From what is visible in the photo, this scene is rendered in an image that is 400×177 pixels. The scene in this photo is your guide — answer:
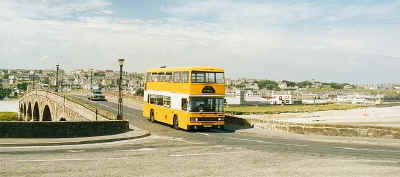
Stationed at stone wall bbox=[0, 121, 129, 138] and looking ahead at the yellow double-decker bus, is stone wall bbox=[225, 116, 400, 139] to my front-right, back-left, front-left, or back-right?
front-right

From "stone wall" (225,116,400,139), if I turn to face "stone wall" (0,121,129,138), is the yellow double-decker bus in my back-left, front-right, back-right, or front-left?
front-right

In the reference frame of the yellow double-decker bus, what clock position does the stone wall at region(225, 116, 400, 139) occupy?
The stone wall is roughly at 11 o'clock from the yellow double-decker bus.

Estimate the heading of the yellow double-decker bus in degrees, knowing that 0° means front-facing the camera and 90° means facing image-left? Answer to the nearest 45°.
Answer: approximately 315°

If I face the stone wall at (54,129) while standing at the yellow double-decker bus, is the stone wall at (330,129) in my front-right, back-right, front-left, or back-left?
back-left

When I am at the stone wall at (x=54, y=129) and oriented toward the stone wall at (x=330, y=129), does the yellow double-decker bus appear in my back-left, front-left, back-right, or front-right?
front-left

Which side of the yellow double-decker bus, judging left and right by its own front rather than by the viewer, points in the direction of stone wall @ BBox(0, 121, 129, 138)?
right
